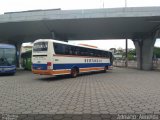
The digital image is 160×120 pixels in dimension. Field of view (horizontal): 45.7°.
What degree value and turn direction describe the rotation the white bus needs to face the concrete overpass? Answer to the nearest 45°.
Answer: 0° — it already faces it

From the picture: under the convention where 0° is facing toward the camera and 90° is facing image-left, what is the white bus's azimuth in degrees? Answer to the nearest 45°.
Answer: approximately 225°
